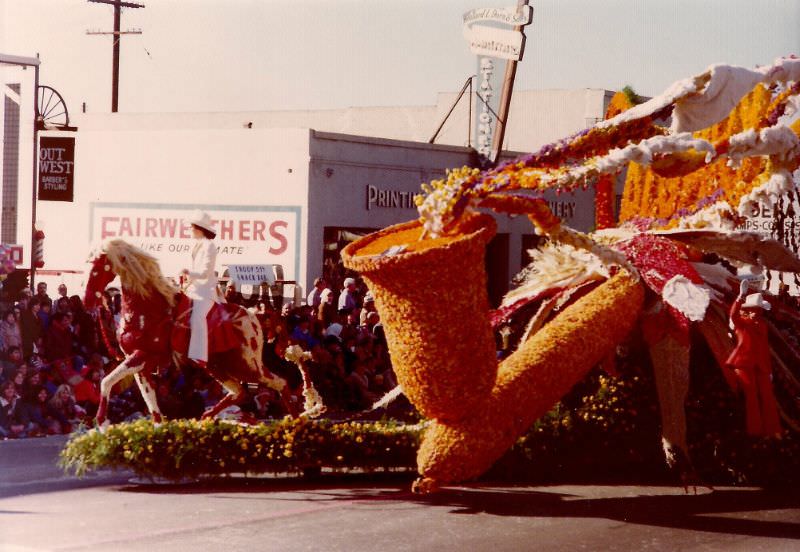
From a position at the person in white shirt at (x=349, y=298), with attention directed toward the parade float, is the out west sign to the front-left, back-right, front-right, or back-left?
back-right

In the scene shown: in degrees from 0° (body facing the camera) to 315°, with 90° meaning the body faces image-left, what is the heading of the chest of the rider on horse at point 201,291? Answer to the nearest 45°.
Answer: approximately 90°

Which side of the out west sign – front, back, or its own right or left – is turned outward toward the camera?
front

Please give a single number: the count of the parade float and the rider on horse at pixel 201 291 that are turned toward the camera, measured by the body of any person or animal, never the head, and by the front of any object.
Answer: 0

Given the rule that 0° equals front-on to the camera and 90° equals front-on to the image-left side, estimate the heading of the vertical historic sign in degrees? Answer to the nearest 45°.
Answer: approximately 45°

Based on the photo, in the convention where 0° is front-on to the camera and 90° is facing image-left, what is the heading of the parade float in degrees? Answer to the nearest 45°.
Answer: approximately 90°

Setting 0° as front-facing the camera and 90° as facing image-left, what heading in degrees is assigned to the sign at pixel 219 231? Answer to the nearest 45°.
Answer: approximately 0°

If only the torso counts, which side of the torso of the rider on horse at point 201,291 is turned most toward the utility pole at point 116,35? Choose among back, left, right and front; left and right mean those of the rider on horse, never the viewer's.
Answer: right

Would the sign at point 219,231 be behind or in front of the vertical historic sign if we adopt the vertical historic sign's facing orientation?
in front

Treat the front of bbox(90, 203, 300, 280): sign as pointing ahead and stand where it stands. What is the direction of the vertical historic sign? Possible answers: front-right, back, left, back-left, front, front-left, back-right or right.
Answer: left

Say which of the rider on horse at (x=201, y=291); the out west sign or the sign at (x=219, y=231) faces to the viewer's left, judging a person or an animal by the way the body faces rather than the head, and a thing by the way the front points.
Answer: the rider on horse
